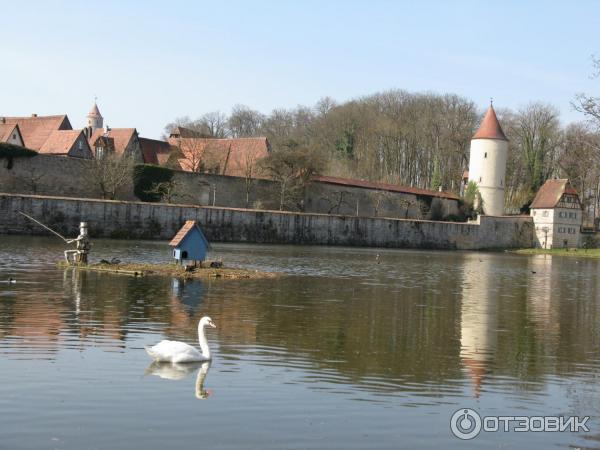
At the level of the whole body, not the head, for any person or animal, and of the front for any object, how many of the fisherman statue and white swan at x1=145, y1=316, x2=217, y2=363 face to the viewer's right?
1

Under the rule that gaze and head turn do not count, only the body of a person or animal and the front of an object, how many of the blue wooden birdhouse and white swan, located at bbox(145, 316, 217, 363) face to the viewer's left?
0

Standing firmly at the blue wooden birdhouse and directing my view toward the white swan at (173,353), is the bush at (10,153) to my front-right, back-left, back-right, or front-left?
back-right

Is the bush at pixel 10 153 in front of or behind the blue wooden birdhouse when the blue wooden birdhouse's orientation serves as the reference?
behind

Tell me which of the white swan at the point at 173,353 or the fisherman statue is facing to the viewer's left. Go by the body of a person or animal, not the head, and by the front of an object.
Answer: the fisherman statue

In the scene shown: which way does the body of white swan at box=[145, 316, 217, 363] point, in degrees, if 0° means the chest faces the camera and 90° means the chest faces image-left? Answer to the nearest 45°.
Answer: approximately 270°

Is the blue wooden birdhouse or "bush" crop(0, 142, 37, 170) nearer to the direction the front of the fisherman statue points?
the bush

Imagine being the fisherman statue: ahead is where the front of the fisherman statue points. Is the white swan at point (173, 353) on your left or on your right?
on your left

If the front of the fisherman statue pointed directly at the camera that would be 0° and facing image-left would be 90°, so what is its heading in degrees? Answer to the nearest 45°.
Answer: approximately 90°

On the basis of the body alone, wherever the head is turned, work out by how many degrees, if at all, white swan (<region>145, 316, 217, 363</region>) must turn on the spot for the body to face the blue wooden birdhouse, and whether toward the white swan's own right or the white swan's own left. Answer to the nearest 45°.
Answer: approximately 90° to the white swan's own left

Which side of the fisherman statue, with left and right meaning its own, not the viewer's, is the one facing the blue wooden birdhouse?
back

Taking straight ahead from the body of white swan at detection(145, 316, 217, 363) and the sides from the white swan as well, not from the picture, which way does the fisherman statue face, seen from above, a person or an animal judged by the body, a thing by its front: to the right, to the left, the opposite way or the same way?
the opposite way

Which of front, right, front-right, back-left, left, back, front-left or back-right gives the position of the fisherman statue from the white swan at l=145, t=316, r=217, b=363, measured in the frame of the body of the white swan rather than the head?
left
